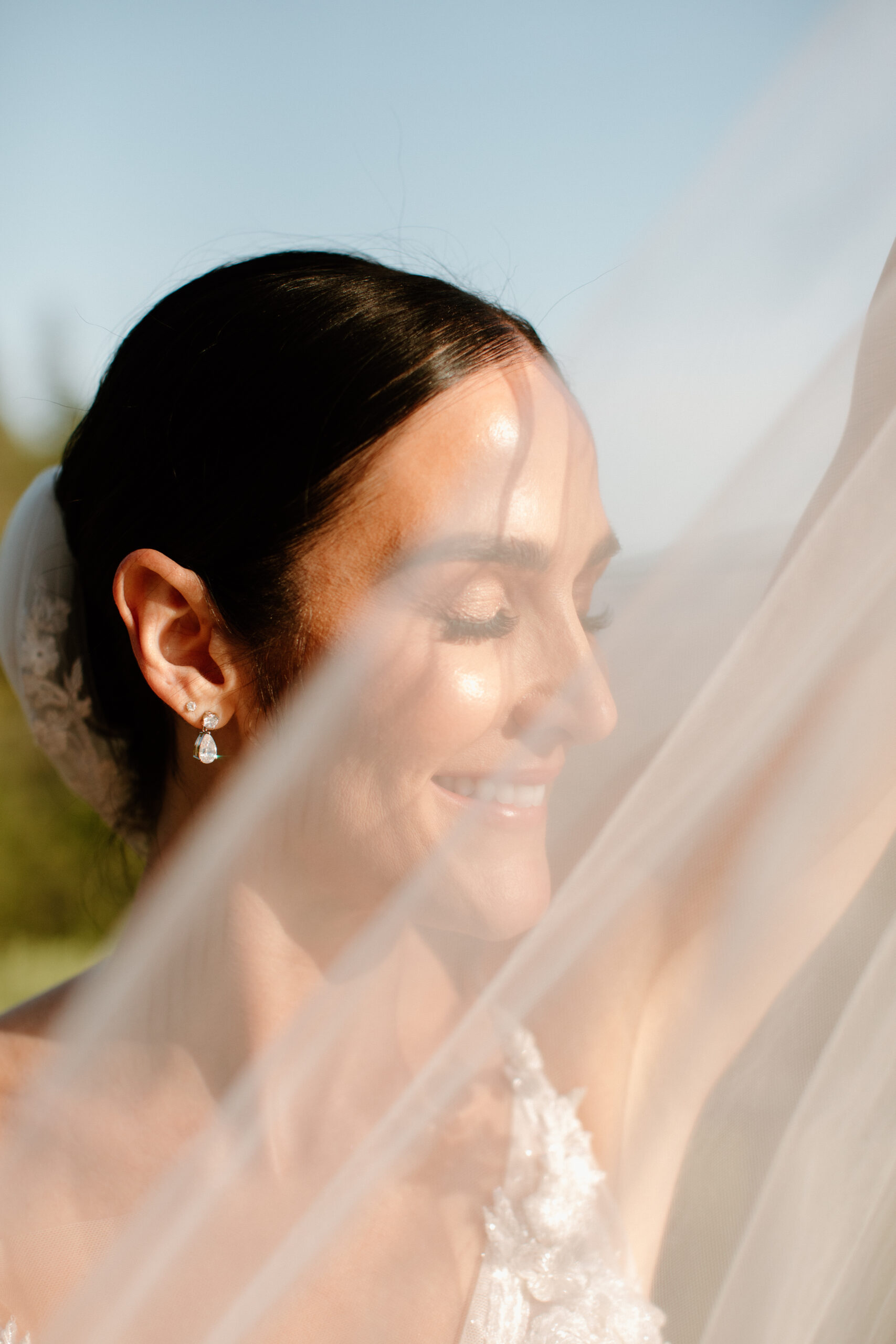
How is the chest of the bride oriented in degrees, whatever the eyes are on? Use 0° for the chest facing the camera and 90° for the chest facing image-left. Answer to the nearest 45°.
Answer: approximately 315°
